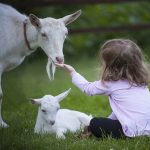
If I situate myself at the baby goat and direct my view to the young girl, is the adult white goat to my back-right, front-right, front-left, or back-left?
back-left

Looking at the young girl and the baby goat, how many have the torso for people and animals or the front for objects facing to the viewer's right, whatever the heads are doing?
0

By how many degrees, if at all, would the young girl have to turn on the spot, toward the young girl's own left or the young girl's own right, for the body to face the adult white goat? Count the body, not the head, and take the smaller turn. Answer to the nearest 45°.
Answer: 0° — they already face it

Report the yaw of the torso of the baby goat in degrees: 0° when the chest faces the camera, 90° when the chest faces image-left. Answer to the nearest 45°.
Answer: approximately 45°

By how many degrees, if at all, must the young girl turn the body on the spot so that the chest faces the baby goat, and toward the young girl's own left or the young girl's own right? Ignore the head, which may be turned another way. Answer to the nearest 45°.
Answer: approximately 45° to the young girl's own left

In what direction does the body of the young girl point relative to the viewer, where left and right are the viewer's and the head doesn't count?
facing away from the viewer and to the left of the viewer

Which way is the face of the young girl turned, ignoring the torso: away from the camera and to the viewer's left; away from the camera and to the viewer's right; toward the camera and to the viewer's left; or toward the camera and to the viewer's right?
away from the camera and to the viewer's left

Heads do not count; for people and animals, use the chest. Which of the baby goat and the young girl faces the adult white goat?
the young girl
